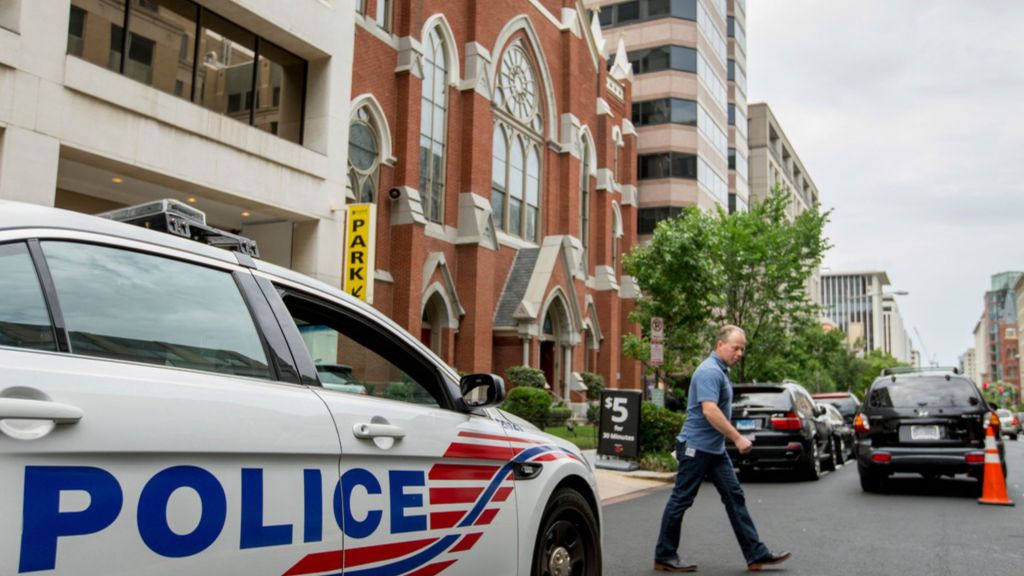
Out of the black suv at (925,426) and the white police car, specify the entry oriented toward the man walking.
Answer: the white police car

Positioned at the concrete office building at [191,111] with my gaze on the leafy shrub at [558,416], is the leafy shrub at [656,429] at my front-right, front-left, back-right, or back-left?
front-right

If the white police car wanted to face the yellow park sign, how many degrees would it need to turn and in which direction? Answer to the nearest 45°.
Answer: approximately 45° to its left

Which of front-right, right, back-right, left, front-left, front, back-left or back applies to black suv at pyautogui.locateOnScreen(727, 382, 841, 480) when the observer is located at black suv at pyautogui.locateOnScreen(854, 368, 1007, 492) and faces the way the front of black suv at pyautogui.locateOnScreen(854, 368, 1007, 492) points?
front-left

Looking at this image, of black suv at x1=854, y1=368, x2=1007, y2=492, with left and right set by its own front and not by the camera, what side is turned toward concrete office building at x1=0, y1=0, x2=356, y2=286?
left

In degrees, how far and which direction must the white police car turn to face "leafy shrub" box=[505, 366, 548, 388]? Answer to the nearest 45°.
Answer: approximately 45° to its left

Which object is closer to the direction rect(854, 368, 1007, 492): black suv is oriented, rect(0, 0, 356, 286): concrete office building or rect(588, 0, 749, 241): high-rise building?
the high-rise building

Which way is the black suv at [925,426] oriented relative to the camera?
away from the camera

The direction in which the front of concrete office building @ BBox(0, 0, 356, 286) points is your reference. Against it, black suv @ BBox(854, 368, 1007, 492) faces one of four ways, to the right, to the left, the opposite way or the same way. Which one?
to the left

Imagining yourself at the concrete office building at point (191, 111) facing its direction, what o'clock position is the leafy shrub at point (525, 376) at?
The leafy shrub is roughly at 9 o'clock from the concrete office building.

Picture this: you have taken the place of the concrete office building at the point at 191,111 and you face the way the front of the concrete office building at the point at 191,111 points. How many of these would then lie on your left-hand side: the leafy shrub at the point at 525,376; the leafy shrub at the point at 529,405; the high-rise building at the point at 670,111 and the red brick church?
4

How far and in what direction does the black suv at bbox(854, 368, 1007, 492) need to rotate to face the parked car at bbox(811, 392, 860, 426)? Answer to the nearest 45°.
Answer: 0° — it already faces it

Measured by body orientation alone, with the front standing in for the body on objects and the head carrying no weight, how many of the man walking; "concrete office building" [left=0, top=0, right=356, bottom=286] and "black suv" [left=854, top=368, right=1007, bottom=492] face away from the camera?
1

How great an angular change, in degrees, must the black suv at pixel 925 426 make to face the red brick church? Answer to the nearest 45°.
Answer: approximately 45° to its left

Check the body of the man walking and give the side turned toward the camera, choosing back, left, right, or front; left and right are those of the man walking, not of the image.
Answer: right

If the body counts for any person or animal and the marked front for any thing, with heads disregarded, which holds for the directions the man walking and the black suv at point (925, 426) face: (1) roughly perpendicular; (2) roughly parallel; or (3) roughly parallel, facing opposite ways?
roughly perpendicular

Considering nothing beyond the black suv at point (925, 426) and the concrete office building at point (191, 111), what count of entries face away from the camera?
1

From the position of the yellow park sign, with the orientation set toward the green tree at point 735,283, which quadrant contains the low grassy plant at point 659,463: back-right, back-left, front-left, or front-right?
front-right

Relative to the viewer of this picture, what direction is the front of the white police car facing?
facing away from the viewer and to the right of the viewer
